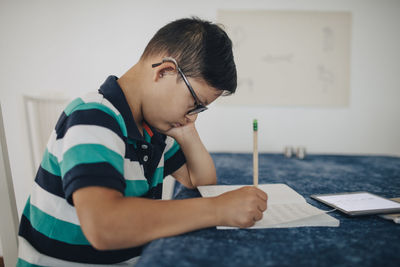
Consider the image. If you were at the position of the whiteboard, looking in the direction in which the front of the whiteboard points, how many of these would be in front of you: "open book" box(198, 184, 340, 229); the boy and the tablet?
3

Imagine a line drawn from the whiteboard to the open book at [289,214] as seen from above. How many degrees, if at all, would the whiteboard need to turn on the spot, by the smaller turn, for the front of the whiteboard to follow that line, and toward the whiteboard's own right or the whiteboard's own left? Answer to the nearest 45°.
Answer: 0° — it already faces it

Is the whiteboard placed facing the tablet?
yes

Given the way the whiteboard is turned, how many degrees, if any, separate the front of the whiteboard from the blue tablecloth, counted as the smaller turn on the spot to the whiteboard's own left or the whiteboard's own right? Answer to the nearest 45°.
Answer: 0° — it already faces it

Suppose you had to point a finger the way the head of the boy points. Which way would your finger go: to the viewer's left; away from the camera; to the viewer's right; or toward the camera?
to the viewer's right

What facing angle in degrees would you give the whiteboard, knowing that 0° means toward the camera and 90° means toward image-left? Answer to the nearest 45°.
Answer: approximately 0°

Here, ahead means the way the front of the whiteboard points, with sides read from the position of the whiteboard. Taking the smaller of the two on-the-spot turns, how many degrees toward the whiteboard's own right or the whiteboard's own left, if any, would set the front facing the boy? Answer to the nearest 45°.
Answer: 0° — it already faces them
